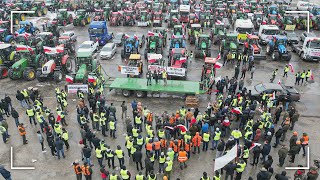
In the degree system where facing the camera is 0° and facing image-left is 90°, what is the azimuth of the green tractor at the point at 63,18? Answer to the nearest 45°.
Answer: approximately 45°

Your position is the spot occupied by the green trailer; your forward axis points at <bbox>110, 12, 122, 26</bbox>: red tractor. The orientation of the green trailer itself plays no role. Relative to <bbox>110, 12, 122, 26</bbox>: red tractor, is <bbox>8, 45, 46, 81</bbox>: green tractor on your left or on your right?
left

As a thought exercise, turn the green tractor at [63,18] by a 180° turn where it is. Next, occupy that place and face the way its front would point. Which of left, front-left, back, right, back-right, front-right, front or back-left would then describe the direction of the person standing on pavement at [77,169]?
back-right

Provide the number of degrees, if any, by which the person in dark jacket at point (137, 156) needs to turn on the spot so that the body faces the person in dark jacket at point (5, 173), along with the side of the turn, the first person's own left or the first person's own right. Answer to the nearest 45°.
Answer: approximately 90° to the first person's own left

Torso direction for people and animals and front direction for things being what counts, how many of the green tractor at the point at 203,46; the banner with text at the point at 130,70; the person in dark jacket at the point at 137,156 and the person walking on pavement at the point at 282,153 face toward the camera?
2

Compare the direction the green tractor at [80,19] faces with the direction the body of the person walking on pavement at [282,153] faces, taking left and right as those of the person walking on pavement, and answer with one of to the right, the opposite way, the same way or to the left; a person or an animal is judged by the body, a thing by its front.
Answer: the opposite way

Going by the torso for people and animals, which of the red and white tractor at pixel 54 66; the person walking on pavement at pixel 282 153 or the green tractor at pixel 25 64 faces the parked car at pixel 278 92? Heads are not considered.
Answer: the person walking on pavement

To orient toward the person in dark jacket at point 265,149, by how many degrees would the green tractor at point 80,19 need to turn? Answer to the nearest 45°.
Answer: approximately 45° to its left

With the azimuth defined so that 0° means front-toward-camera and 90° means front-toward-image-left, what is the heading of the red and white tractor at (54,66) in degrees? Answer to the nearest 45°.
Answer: approximately 45°

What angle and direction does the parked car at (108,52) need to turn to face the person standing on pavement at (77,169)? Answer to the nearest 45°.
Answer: approximately 45° to its left

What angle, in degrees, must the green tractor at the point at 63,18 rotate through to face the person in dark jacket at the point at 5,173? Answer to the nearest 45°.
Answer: approximately 45° to its left

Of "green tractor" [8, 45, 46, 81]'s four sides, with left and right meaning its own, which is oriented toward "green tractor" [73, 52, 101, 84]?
left

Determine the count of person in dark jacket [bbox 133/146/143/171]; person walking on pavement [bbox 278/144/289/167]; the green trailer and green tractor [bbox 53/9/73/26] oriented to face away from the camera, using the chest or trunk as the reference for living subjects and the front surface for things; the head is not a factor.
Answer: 2
